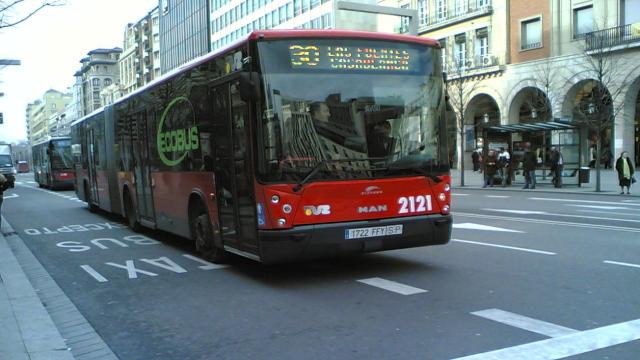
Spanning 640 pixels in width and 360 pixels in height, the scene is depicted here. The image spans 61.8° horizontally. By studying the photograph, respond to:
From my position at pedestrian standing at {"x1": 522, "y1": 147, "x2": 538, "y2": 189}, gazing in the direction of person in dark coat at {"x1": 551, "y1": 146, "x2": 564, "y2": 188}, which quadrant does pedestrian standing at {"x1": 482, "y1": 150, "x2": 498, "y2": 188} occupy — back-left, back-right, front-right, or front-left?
back-left

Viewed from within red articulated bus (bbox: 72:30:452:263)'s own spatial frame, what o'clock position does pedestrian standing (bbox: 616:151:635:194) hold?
The pedestrian standing is roughly at 9 o'clock from the red articulated bus.

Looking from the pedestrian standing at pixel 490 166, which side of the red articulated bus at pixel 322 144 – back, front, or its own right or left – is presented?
left

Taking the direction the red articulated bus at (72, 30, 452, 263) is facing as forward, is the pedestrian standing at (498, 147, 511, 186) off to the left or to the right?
on its left

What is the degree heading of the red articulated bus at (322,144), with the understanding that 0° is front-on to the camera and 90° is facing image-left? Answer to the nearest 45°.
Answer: approximately 315°

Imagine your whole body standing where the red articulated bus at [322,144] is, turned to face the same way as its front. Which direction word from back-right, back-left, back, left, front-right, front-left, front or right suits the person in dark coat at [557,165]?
left
